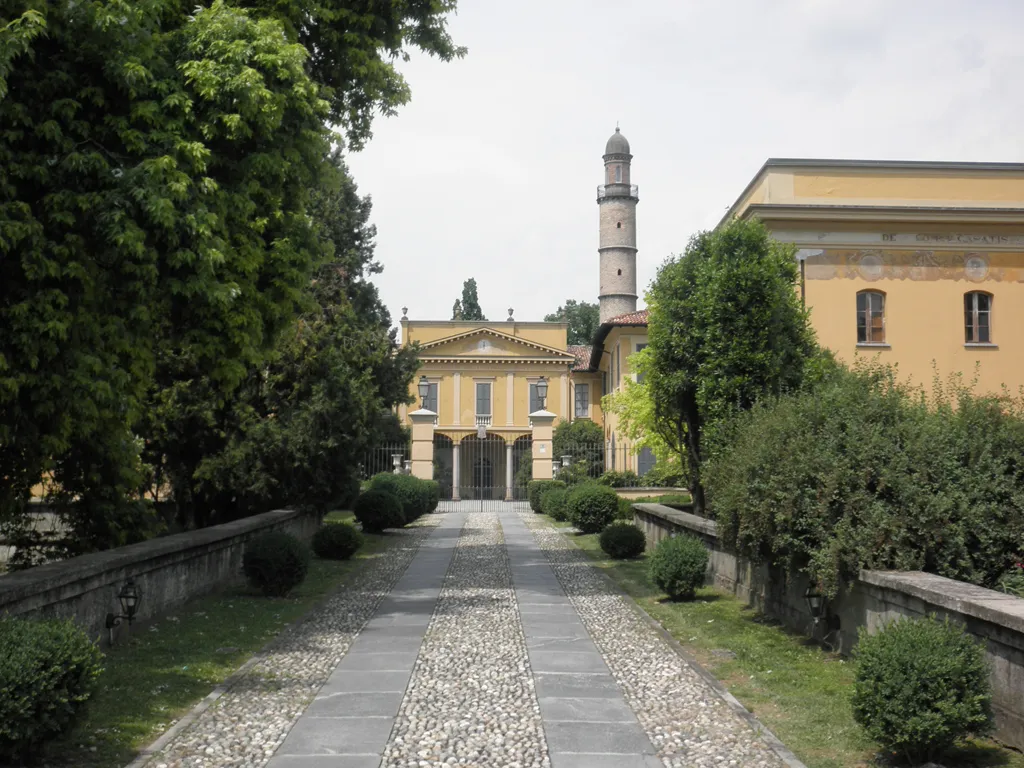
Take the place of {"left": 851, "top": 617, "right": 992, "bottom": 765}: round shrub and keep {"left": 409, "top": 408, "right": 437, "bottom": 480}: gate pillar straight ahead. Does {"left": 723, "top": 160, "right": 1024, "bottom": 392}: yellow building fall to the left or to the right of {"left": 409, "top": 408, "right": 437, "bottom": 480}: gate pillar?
right

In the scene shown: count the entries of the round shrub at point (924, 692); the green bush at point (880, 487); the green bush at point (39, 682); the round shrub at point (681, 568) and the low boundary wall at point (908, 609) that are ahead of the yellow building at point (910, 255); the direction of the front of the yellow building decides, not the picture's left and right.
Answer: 5

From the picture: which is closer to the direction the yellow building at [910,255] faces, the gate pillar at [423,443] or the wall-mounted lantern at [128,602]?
the wall-mounted lantern

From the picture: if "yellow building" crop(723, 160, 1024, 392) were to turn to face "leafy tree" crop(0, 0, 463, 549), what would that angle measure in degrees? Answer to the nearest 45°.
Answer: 0° — it already faces it

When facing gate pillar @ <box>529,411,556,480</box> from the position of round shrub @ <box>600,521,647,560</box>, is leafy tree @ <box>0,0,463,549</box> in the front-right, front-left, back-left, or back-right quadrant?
back-left

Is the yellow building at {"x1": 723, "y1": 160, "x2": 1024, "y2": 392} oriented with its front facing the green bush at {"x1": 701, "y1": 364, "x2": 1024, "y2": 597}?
yes

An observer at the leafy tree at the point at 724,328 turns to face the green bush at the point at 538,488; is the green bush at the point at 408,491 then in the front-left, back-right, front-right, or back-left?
front-left

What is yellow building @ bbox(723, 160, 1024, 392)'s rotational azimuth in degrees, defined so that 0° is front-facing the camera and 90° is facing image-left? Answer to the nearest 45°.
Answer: approximately 0°

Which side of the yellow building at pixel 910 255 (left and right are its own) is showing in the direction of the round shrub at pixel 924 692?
front

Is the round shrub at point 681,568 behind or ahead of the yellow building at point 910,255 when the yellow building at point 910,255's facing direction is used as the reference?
ahead

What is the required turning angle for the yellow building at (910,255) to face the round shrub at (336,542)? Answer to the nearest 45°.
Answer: approximately 45° to its right

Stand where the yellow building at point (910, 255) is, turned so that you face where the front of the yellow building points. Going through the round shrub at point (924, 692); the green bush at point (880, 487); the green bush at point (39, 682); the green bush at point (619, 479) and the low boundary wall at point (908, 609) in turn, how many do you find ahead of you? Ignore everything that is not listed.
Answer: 4

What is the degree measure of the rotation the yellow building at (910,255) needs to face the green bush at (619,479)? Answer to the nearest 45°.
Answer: approximately 135° to its right

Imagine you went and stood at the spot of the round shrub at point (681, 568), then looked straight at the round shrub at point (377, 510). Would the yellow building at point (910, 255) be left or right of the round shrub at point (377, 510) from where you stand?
right

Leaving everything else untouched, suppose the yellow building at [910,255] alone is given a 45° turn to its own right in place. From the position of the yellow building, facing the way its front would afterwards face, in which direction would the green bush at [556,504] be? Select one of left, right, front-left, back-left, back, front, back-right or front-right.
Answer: front-right

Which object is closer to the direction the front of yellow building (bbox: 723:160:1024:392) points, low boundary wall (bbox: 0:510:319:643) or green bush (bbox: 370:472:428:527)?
the low boundary wall

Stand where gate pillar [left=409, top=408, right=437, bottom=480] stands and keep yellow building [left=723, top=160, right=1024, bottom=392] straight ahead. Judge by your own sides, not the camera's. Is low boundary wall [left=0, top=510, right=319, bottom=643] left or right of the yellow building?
right

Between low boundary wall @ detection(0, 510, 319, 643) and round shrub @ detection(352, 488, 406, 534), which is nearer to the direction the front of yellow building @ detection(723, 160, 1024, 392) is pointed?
the low boundary wall

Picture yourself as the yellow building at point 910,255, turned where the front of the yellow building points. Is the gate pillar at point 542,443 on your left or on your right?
on your right
